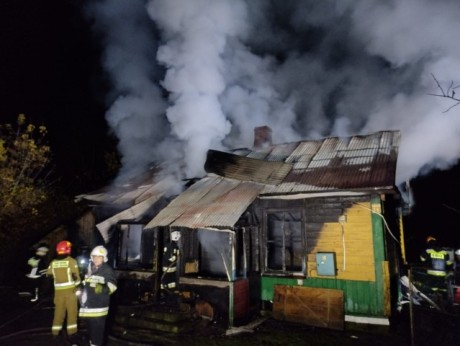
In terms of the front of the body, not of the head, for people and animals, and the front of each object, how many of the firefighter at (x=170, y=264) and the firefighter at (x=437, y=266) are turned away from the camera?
1

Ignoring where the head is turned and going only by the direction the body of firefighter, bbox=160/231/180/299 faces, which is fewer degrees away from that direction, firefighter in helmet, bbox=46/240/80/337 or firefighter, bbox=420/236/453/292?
the firefighter

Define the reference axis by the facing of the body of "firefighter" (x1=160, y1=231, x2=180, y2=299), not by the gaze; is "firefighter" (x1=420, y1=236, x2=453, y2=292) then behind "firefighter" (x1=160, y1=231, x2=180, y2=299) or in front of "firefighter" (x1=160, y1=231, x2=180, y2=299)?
in front
